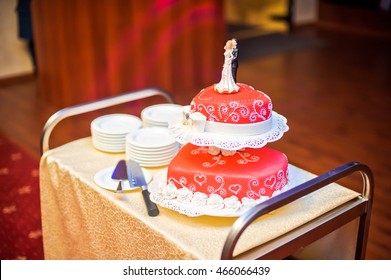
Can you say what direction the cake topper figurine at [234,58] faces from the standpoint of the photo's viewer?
facing the viewer and to the left of the viewer

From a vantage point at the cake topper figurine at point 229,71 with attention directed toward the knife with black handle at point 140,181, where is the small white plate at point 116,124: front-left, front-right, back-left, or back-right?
front-right

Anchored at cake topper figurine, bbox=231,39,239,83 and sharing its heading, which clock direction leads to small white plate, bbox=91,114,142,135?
The small white plate is roughly at 1 o'clock from the cake topper figurine.
